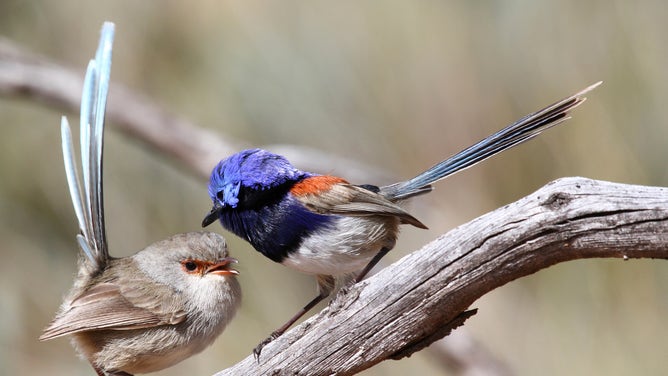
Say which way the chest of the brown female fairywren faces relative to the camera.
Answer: to the viewer's right
